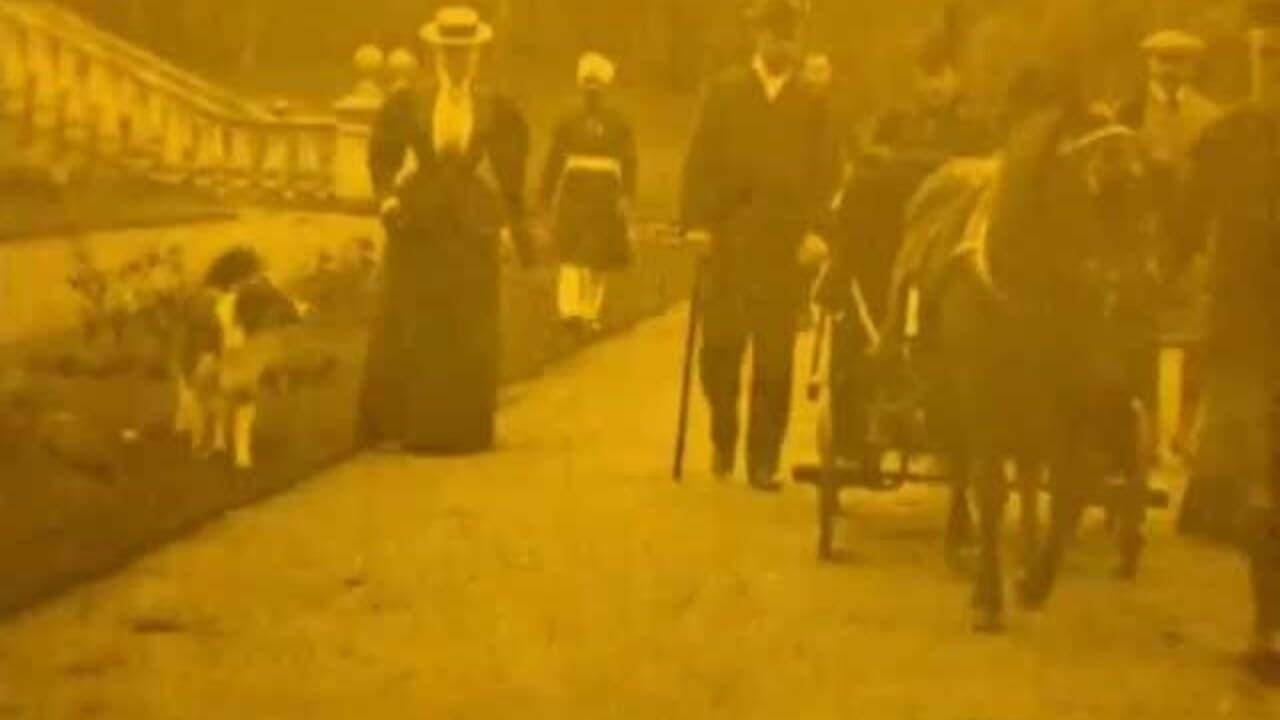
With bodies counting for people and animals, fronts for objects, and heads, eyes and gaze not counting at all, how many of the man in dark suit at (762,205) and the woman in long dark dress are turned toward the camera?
2

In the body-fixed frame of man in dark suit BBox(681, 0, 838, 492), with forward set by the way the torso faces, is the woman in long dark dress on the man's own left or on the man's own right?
on the man's own right

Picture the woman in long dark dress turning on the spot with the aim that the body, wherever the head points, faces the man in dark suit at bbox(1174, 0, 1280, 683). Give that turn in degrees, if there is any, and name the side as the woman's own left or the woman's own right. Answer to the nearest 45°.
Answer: approximately 45° to the woman's own left

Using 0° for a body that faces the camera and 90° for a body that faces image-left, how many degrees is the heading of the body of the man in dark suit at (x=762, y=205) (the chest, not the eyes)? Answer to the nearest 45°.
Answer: approximately 0°

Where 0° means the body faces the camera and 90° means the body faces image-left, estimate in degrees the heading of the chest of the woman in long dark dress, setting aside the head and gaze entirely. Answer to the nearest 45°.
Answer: approximately 0°

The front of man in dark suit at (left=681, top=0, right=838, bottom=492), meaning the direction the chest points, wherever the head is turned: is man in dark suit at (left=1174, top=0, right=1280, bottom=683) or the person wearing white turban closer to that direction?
the man in dark suit

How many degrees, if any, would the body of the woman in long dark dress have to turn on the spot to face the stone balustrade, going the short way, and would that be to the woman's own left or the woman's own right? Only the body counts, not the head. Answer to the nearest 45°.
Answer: approximately 135° to the woman's own right
